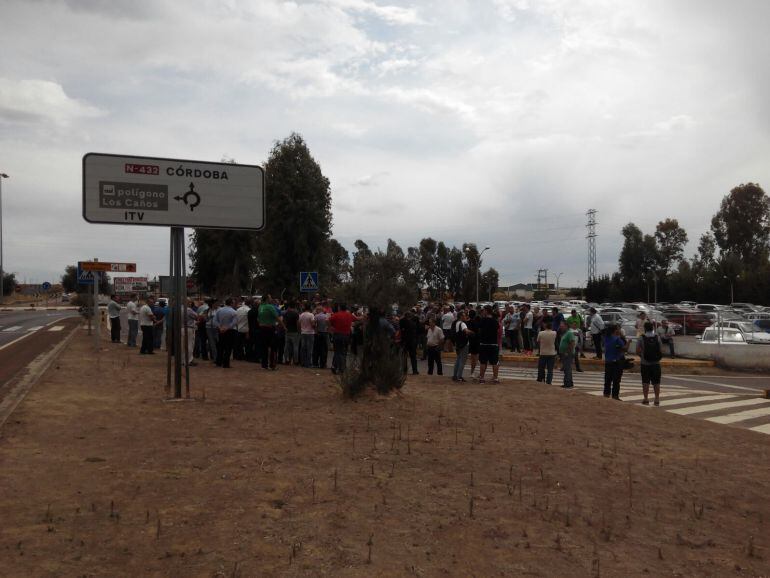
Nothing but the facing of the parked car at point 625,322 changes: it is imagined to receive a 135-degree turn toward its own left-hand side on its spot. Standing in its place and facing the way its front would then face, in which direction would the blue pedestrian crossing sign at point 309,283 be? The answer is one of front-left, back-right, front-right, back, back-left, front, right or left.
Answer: back-left

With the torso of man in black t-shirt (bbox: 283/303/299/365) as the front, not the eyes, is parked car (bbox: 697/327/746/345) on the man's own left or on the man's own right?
on the man's own right

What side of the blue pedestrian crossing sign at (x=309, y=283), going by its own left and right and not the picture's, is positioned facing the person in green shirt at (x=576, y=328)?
left

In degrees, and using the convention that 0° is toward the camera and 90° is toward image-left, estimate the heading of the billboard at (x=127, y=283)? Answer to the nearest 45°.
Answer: approximately 0°

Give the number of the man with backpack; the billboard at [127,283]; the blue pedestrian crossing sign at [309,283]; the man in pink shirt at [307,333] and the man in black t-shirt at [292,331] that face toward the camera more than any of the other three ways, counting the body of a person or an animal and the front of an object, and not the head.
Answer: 2

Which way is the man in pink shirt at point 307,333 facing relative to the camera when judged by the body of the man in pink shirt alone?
away from the camera

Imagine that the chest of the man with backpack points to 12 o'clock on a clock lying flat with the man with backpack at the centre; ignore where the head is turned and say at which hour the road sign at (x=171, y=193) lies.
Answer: The road sign is roughly at 8 o'clock from the man with backpack.

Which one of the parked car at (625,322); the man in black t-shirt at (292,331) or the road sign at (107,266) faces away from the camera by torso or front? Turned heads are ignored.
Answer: the man in black t-shirt

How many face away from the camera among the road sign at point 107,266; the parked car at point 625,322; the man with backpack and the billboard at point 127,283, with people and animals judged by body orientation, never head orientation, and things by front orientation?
1

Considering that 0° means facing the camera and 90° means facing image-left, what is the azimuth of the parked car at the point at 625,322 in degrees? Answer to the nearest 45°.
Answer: approximately 315°

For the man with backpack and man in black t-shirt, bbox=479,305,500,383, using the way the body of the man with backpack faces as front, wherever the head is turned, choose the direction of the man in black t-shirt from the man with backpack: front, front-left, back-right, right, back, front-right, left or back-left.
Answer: left

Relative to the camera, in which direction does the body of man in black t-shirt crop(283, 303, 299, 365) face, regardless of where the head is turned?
away from the camera

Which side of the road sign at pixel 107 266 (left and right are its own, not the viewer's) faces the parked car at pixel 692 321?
left

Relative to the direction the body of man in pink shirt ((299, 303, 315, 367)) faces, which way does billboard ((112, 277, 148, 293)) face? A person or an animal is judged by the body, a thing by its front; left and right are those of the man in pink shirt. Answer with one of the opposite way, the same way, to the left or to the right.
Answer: the opposite way

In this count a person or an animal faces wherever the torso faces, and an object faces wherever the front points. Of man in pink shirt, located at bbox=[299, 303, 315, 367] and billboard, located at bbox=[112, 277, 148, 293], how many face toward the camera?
1
